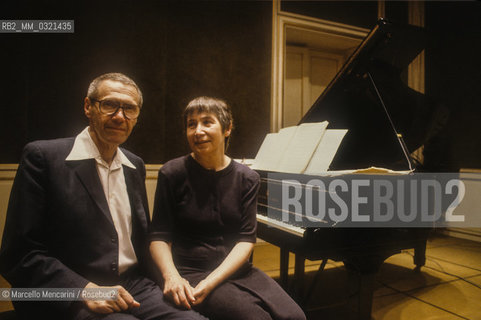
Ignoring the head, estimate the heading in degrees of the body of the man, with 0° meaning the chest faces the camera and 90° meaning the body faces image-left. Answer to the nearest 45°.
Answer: approximately 315°

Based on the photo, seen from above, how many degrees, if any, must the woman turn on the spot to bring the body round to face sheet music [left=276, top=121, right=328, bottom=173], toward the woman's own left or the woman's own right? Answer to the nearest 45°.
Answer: approximately 135° to the woman's own left

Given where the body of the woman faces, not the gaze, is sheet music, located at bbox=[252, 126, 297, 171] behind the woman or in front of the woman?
behind

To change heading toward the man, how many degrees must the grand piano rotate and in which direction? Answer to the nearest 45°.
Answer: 0° — it already faces them

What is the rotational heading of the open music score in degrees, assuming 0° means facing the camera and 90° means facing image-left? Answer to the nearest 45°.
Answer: approximately 45°

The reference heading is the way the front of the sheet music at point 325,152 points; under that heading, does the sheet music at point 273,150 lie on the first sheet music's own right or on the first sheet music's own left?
on the first sheet music's own right
